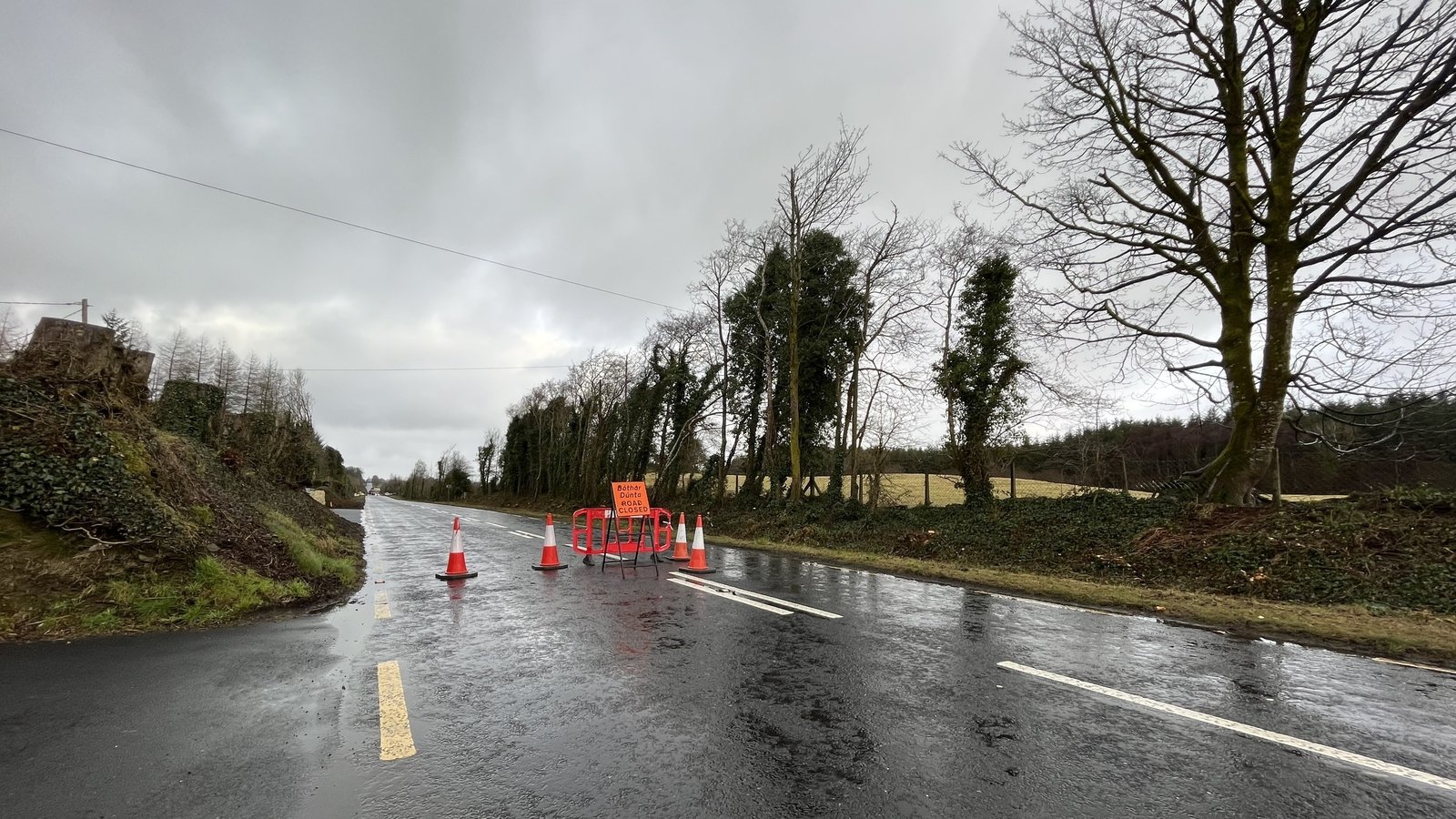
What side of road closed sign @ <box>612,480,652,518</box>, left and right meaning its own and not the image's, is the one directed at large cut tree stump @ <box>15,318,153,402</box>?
right

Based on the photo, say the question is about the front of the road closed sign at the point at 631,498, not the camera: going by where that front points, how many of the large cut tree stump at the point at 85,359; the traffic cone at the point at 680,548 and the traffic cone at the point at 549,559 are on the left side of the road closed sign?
1

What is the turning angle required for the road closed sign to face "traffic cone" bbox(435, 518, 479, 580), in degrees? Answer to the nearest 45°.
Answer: approximately 45° to its right

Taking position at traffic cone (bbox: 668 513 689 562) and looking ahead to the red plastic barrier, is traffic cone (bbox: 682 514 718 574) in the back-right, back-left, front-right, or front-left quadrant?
back-left

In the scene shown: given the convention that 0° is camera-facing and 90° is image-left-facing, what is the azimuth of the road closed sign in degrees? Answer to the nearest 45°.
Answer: approximately 0°

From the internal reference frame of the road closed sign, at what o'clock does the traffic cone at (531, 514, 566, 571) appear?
The traffic cone is roughly at 2 o'clock from the road closed sign.
